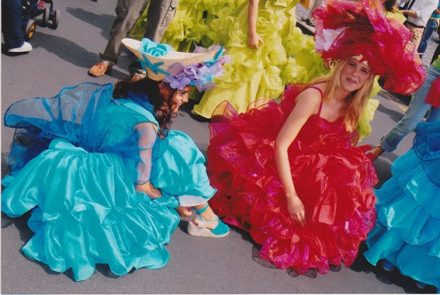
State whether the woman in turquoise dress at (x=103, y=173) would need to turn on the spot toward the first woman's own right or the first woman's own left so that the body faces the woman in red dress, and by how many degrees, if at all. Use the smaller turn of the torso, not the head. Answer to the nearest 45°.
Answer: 0° — they already face them

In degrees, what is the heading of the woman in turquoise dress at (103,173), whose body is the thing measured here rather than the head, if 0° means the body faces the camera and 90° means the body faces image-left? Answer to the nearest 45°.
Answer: approximately 270°

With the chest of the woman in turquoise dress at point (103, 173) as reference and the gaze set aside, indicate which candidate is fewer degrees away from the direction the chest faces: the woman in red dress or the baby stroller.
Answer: the woman in red dress

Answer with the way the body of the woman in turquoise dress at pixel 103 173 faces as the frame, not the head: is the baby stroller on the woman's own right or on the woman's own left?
on the woman's own left

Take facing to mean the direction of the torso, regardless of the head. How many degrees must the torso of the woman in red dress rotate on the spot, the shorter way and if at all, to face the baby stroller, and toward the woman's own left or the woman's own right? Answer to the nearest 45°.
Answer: approximately 180°

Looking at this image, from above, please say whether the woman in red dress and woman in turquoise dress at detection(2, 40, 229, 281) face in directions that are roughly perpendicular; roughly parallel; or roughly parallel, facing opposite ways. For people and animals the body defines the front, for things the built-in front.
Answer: roughly perpendicular

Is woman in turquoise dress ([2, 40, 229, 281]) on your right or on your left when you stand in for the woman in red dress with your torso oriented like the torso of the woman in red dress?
on your right
